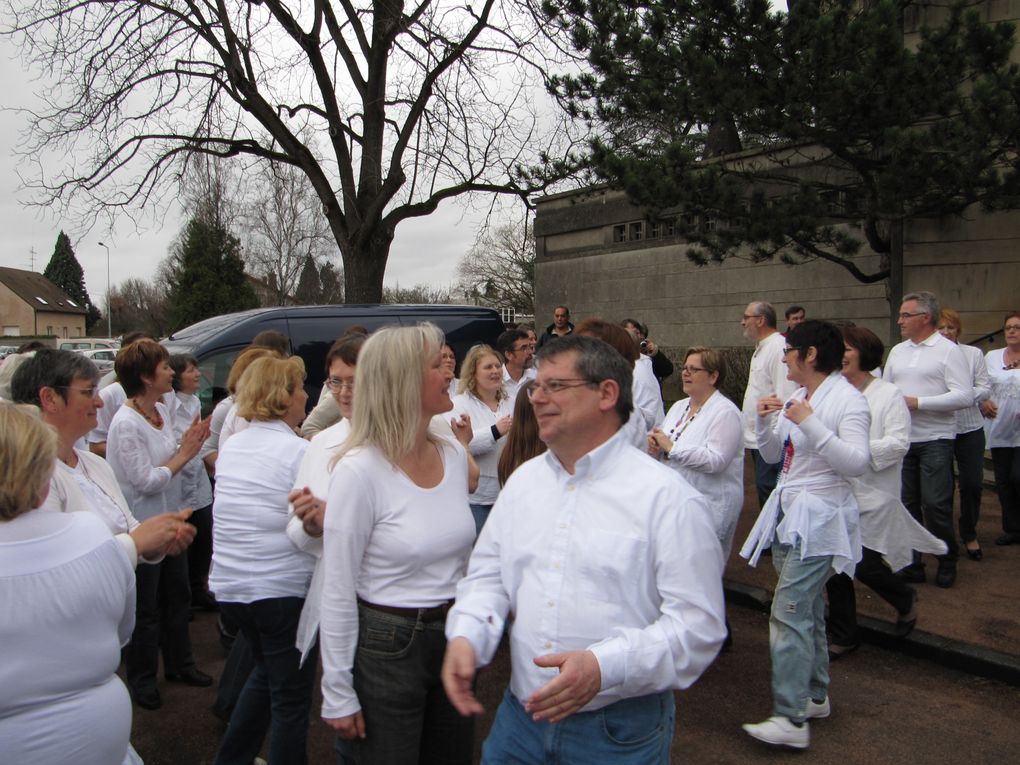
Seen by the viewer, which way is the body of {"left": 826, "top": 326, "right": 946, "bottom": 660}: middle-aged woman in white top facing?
to the viewer's left

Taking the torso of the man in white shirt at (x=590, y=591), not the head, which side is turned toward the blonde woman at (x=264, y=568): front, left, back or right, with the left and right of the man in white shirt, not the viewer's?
right

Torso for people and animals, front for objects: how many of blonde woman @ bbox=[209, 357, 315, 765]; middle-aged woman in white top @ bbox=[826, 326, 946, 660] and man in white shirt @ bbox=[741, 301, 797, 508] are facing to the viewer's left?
2

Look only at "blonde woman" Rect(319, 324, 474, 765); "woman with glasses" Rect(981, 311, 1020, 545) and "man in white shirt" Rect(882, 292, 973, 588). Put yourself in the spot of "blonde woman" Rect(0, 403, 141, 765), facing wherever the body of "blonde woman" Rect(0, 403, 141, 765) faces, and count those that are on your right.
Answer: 3

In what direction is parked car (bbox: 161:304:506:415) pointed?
to the viewer's left

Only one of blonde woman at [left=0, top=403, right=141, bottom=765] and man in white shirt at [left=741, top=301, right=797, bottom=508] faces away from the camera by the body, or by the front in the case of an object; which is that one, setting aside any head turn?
the blonde woman

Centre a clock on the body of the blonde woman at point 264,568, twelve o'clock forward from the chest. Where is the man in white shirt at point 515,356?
The man in white shirt is roughly at 12 o'clock from the blonde woman.

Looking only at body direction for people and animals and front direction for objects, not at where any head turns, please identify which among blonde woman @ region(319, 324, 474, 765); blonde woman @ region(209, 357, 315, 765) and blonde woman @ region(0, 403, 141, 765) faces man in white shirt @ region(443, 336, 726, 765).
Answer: blonde woman @ region(319, 324, 474, 765)

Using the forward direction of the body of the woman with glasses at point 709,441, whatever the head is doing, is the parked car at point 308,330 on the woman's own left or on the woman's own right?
on the woman's own right

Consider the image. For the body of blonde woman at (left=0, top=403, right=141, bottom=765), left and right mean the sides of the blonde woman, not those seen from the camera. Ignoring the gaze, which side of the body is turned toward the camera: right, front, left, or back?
back

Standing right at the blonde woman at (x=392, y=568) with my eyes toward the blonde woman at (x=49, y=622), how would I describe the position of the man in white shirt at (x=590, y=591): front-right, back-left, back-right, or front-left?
back-left

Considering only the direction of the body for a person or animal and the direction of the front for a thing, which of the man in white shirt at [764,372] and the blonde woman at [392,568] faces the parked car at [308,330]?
the man in white shirt

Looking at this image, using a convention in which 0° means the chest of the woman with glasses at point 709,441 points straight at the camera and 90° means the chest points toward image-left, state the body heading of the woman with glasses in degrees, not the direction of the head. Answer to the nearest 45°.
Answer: approximately 45°

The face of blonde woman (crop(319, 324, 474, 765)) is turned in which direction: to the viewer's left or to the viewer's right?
to the viewer's right

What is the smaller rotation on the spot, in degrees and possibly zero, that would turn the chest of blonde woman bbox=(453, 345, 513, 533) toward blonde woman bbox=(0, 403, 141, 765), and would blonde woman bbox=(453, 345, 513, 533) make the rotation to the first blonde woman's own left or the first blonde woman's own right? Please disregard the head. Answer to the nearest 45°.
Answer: approximately 45° to the first blonde woman's own right

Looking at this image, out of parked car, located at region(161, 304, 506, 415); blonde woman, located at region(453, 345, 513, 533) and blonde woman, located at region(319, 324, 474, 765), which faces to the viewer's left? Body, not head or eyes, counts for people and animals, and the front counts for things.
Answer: the parked car
